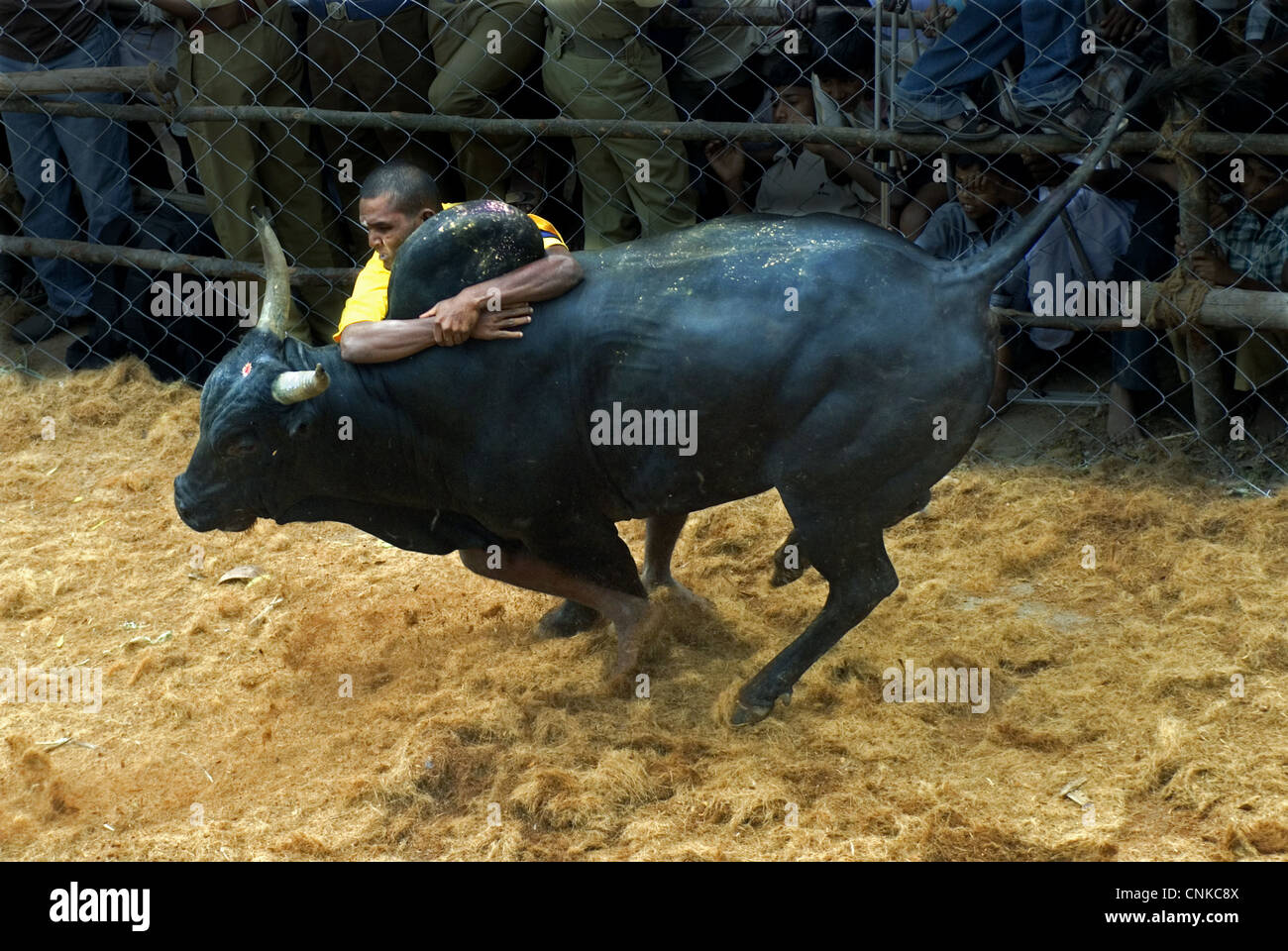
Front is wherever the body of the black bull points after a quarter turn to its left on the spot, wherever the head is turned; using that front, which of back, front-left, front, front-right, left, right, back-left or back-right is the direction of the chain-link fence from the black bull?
back

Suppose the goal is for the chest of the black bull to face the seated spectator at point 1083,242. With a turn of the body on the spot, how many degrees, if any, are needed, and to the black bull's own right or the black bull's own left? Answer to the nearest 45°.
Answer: approximately 135° to the black bull's own right

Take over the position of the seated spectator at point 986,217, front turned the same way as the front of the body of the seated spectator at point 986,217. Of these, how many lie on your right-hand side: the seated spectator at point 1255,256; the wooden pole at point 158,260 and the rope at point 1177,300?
1

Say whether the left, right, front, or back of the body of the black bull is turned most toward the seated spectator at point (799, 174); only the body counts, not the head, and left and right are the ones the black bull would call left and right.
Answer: right

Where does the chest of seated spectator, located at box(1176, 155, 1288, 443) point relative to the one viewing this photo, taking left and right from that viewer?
facing the viewer and to the left of the viewer

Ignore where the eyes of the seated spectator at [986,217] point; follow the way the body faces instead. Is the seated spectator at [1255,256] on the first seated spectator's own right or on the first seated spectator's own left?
on the first seated spectator's own left

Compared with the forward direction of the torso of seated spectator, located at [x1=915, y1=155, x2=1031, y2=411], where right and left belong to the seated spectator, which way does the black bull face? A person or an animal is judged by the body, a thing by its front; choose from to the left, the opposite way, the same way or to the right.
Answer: to the right

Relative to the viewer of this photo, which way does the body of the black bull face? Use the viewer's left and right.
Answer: facing to the left of the viewer

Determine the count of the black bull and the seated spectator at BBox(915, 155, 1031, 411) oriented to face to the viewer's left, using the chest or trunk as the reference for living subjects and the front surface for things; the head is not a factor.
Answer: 1

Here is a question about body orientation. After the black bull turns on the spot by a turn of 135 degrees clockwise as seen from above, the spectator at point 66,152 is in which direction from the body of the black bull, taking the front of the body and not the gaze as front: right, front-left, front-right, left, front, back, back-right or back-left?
left

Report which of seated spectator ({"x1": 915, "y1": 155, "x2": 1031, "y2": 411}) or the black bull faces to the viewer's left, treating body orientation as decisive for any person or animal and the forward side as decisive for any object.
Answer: the black bull

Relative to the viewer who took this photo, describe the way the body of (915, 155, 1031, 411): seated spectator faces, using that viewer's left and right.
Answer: facing the viewer
